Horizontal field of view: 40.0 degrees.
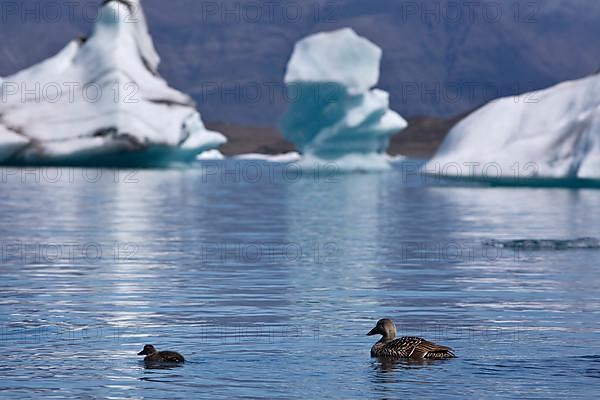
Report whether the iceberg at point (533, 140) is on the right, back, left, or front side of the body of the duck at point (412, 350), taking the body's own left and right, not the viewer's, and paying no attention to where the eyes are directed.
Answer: right

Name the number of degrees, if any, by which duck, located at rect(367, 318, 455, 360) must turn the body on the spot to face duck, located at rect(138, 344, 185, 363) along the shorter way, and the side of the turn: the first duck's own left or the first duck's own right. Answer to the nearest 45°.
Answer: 0° — it already faces it

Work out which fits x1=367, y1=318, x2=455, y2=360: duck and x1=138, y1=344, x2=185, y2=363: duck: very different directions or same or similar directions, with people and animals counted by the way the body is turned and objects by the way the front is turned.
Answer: same or similar directions

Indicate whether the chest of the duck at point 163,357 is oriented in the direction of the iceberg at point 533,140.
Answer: no

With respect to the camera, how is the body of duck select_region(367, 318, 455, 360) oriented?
to the viewer's left

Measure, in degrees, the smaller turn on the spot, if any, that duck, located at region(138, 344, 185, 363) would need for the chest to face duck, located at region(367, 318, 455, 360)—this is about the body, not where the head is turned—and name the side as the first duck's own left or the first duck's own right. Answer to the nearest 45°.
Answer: approximately 180°

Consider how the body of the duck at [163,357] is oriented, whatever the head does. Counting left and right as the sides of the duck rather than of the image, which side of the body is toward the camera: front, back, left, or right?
left

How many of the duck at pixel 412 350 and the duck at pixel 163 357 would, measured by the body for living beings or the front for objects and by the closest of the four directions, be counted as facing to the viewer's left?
2

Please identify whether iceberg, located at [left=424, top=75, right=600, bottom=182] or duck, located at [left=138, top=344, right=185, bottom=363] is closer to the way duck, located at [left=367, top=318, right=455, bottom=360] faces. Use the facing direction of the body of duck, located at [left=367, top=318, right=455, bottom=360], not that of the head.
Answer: the duck
